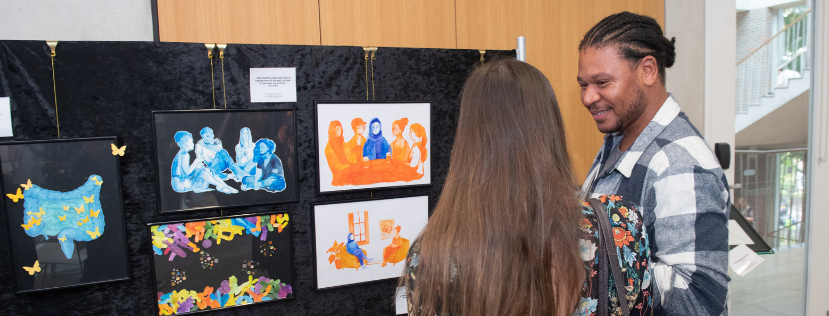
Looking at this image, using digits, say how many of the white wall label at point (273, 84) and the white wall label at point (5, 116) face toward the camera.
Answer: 2

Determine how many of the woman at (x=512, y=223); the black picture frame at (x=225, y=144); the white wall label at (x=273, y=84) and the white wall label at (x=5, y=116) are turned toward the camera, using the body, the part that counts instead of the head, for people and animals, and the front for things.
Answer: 3

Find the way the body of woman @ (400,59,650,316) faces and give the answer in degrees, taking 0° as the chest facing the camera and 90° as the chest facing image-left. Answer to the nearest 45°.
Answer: approximately 180°

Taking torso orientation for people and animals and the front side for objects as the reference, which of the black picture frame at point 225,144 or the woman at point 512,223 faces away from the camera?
the woman

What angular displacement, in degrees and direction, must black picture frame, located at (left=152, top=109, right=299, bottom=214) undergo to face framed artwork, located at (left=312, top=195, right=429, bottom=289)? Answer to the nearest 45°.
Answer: approximately 90° to its left

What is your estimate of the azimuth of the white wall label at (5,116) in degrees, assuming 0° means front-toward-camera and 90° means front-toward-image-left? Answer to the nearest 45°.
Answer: approximately 0°
